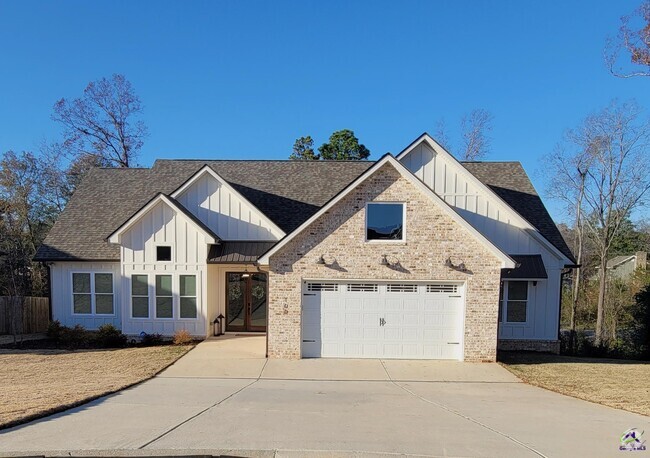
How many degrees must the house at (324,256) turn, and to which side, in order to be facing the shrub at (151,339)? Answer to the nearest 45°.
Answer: approximately 90° to its right

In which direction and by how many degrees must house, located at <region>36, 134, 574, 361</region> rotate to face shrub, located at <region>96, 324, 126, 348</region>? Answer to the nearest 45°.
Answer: approximately 90° to its right

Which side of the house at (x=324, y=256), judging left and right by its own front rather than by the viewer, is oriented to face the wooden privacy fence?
right

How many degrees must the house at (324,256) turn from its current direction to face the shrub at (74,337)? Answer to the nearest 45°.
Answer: approximately 90° to its right

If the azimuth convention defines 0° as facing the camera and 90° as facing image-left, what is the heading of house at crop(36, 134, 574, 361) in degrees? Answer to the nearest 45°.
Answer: approximately 0°
